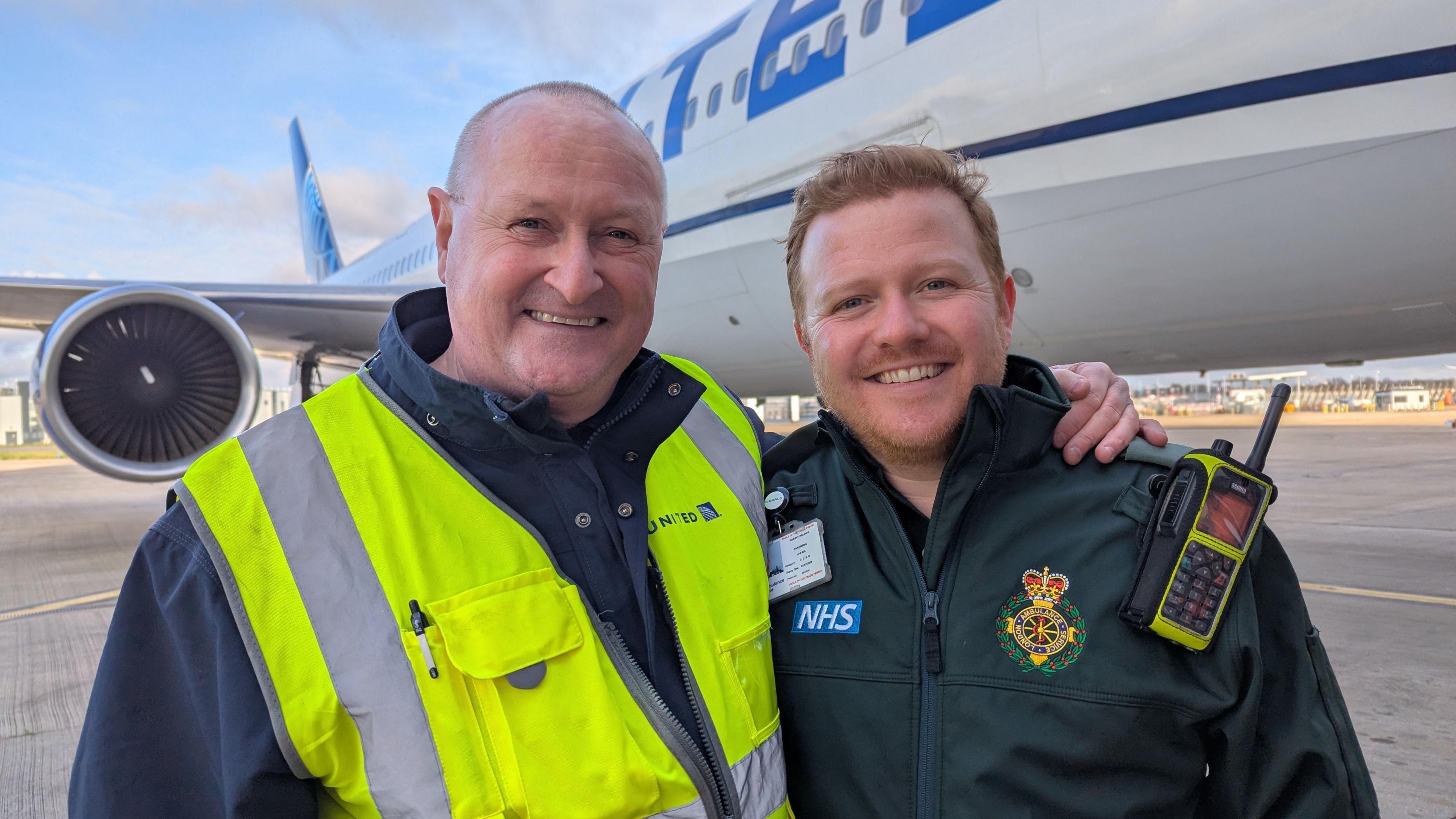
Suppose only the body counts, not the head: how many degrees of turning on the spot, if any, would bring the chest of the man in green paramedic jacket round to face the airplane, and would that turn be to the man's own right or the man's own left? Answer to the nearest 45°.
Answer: approximately 180°

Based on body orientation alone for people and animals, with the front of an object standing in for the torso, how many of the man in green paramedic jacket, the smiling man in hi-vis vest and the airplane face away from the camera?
0

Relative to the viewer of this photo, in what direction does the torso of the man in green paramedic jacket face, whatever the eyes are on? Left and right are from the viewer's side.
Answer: facing the viewer

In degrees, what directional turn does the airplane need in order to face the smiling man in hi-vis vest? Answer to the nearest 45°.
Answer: approximately 90° to its right

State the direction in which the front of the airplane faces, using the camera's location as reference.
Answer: facing the viewer and to the right of the viewer

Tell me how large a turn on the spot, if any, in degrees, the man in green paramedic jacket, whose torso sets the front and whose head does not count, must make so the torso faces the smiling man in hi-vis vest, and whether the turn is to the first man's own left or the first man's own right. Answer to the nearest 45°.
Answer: approximately 45° to the first man's own right

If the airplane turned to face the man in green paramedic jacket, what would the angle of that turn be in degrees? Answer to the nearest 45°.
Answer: approximately 90° to its right

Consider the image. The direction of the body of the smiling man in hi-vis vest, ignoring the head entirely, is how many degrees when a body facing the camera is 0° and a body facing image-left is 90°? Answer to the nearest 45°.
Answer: approximately 315°

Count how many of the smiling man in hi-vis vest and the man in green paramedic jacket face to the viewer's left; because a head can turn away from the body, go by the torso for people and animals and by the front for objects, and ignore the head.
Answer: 0

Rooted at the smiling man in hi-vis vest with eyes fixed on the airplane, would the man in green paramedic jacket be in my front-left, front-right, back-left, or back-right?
front-right

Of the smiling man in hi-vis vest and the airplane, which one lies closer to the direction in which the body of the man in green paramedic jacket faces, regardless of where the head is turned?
the smiling man in hi-vis vest

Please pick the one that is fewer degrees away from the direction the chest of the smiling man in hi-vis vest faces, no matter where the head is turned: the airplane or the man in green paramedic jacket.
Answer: the man in green paramedic jacket

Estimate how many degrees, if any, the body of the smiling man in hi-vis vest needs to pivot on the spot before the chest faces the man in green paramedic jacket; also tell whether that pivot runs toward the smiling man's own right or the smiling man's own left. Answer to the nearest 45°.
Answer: approximately 45° to the smiling man's own left

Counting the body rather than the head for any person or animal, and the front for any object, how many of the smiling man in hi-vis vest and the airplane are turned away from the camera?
0
